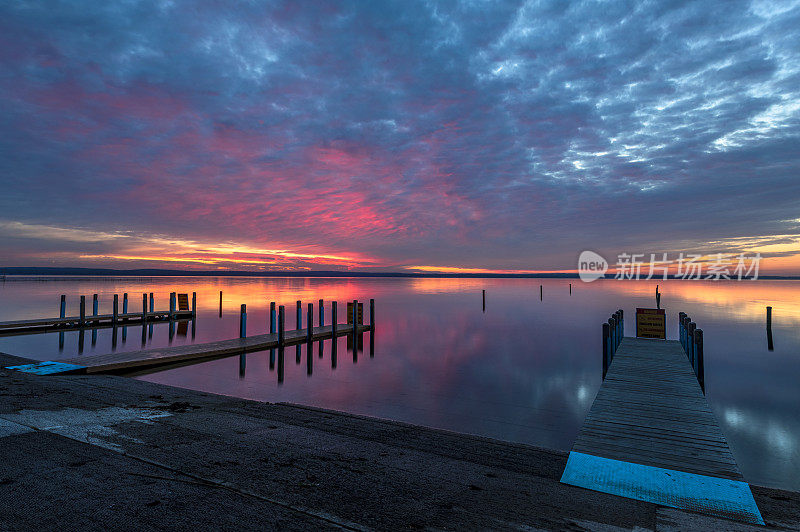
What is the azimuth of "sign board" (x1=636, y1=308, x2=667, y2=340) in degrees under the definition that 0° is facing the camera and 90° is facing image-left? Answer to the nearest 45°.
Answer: approximately 0°

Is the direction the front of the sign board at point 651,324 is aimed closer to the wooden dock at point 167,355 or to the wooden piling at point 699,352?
the wooden piling

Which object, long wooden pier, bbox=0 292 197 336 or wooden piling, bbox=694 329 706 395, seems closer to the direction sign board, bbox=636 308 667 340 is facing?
the wooden piling

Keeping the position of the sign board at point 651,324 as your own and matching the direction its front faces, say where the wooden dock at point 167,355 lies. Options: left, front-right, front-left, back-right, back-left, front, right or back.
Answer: front-right
